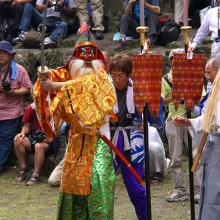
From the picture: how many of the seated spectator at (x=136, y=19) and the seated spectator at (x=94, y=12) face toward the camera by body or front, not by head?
2

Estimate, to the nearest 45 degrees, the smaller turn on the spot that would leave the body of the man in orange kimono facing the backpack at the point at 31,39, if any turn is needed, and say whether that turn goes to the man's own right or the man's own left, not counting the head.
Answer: approximately 135° to the man's own right

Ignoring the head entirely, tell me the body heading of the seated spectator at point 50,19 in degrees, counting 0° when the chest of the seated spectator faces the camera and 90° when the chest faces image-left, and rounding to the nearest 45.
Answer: approximately 45°

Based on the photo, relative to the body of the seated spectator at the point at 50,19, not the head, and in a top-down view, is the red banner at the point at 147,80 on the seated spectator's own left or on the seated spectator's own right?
on the seated spectator's own left

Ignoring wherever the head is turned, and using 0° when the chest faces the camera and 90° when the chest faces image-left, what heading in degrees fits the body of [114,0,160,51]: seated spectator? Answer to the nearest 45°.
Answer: approximately 0°

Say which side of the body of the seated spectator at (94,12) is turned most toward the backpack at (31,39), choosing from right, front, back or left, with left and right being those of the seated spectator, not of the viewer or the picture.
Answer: right

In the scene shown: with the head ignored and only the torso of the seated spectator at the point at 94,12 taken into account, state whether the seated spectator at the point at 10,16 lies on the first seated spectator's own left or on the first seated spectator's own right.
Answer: on the first seated spectator's own right

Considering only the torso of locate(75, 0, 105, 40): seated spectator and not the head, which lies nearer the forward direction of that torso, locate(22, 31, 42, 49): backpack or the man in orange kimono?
the man in orange kimono

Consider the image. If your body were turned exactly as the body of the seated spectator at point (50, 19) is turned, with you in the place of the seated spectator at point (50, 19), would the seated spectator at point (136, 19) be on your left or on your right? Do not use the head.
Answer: on your left

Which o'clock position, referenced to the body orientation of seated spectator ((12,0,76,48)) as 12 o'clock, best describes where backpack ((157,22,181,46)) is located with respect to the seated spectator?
The backpack is roughly at 8 o'clock from the seated spectator.

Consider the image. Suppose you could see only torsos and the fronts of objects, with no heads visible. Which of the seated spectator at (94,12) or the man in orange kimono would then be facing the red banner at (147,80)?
the seated spectator
